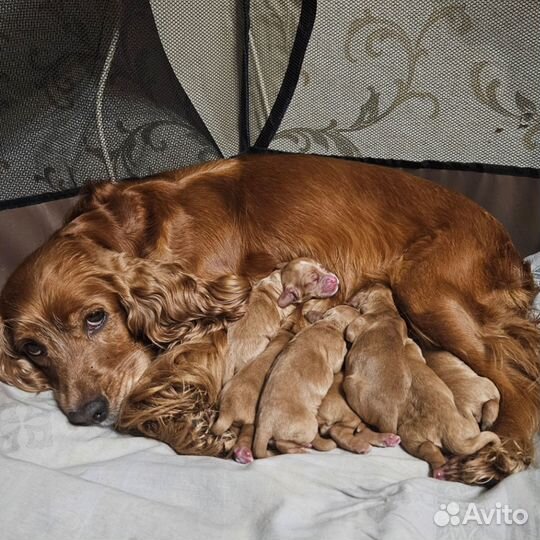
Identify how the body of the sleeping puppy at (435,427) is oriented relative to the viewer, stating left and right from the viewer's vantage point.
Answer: facing away from the viewer

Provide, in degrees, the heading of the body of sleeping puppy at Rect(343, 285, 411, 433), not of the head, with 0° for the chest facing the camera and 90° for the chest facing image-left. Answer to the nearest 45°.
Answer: approximately 180°

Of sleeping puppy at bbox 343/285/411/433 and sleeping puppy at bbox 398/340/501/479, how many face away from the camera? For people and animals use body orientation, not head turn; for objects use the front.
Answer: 2

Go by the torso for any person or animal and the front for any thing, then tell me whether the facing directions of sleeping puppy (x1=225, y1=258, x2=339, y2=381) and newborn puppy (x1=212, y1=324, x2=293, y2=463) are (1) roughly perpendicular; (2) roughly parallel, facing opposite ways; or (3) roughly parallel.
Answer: roughly parallel

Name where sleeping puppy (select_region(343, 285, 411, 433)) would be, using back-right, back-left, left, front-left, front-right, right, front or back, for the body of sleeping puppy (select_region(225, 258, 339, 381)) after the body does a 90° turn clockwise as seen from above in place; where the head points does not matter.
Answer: front

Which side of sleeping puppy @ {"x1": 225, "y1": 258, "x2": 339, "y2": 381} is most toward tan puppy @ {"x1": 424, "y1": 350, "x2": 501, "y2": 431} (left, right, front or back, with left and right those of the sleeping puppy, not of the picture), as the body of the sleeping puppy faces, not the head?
right

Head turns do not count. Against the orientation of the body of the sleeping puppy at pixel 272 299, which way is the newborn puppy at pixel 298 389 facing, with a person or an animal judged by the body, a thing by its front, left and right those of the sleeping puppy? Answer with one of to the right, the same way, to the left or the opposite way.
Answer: the same way

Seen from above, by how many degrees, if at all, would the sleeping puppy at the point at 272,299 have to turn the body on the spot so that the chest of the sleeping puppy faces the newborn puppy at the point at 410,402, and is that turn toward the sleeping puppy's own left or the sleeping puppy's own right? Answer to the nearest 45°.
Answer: approximately 90° to the sleeping puppy's own right

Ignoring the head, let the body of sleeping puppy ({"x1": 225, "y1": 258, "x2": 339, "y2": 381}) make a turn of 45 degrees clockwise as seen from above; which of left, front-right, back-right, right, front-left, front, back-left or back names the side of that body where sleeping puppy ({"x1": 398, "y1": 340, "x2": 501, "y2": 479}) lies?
front-right

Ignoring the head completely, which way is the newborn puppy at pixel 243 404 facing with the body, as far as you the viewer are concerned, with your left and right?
facing away from the viewer and to the right of the viewer
